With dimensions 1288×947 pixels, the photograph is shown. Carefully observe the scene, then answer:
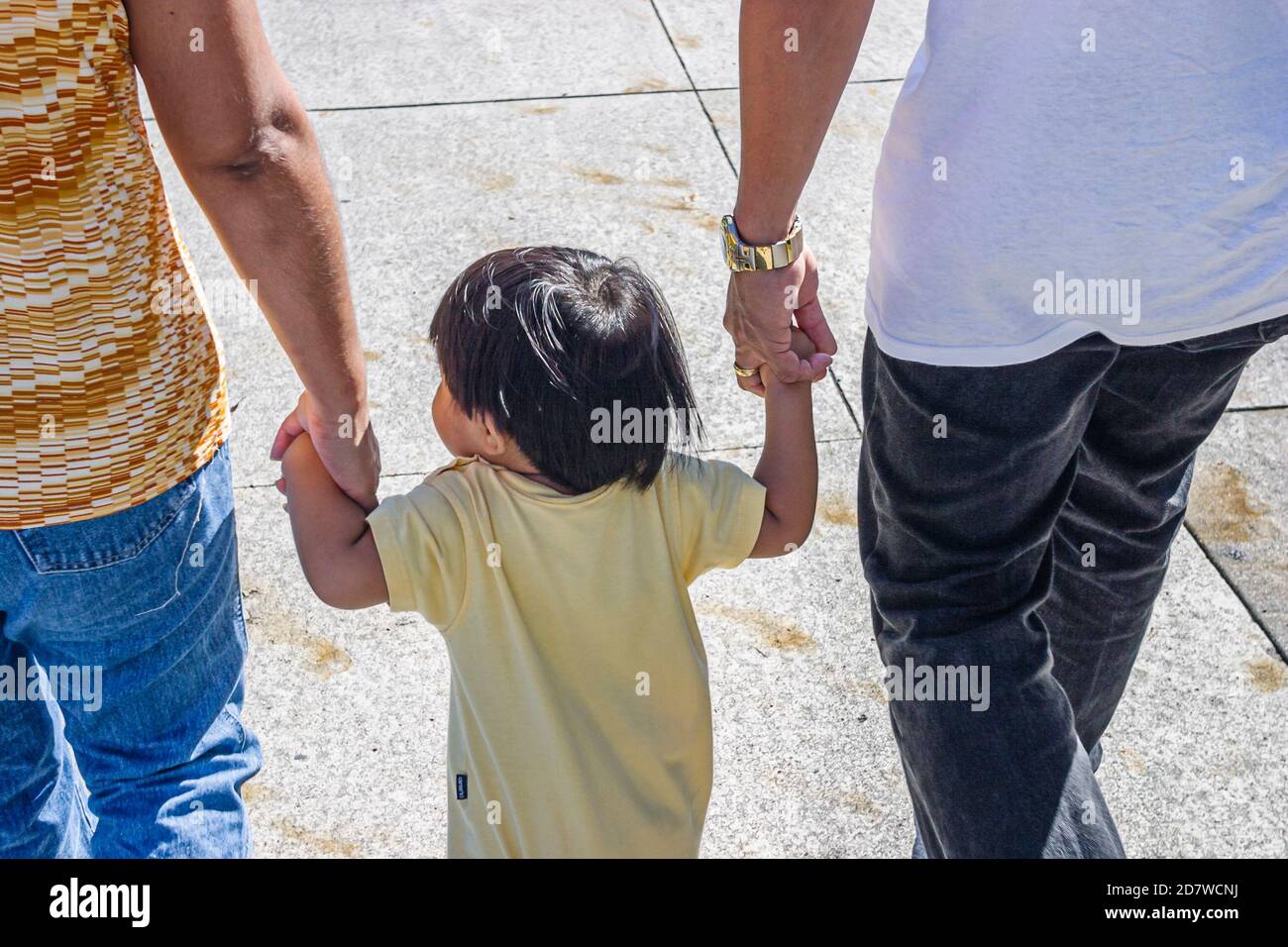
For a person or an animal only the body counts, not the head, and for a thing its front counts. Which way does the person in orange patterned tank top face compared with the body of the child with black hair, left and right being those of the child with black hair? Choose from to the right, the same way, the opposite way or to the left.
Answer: the same way

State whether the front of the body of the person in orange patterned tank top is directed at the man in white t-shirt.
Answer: no

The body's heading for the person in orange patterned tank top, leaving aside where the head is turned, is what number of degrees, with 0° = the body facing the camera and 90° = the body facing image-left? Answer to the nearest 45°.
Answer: approximately 180°

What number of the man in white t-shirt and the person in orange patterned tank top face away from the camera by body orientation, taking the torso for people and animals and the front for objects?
2

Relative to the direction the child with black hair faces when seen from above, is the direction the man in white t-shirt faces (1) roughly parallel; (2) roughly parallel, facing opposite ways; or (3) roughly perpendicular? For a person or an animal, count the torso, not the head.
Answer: roughly parallel

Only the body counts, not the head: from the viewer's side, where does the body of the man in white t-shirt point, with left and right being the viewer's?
facing away from the viewer

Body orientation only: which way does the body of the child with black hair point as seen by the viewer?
away from the camera

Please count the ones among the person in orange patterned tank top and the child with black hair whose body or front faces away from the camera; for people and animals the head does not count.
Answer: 2

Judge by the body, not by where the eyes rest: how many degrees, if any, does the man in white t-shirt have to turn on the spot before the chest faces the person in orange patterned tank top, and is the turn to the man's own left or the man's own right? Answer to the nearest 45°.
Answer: approximately 135° to the man's own left

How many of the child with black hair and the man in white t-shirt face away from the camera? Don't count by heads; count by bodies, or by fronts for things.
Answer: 2

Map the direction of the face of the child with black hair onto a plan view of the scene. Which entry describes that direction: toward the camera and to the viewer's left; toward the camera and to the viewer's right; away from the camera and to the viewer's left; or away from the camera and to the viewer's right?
away from the camera and to the viewer's left

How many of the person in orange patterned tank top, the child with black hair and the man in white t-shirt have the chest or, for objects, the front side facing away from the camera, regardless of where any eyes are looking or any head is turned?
3
